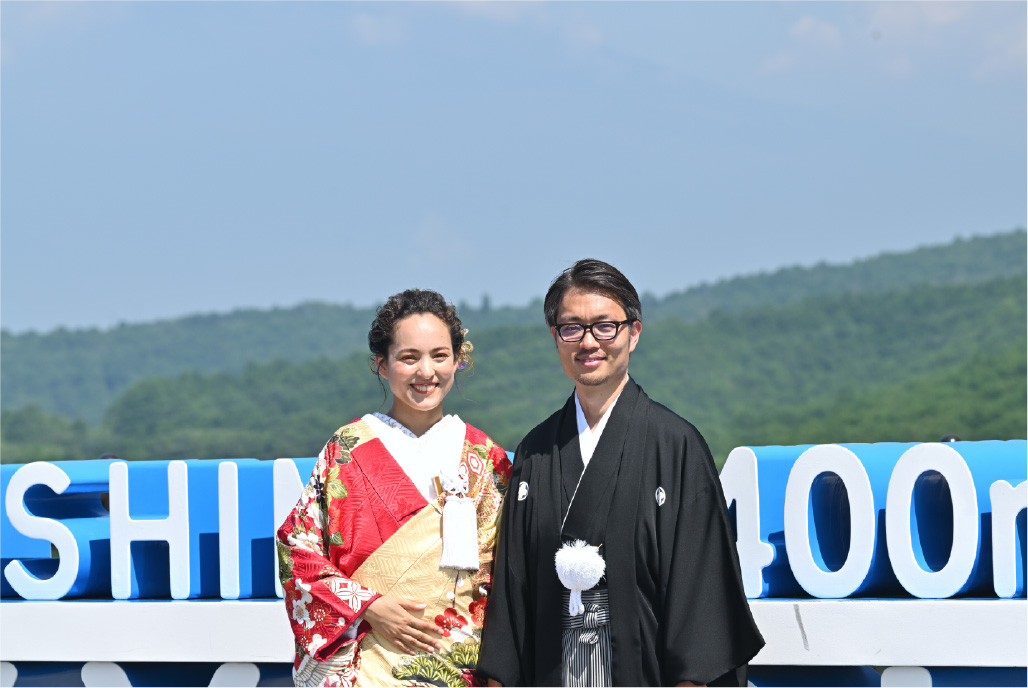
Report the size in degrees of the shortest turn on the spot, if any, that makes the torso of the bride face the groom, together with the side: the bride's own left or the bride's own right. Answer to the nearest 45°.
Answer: approximately 45° to the bride's own left

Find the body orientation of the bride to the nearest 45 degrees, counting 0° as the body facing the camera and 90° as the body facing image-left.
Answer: approximately 0°
